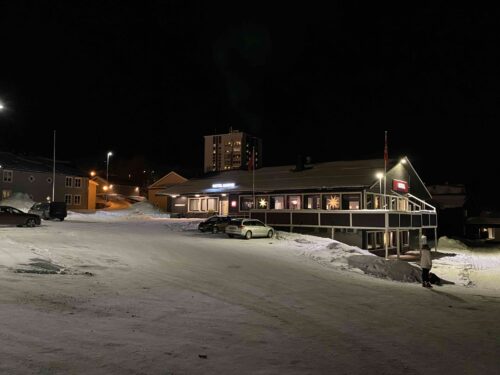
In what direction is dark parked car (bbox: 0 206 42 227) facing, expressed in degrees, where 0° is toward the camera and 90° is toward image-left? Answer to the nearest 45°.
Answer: approximately 270°

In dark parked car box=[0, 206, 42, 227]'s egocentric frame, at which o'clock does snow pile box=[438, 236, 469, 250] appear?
The snow pile is roughly at 12 o'clock from the dark parked car.

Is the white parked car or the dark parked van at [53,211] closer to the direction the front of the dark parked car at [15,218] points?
the white parked car

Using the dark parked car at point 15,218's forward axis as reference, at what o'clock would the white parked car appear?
The white parked car is roughly at 1 o'clock from the dark parked car.

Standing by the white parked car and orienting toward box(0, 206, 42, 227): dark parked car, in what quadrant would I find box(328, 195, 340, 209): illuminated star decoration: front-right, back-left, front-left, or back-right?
back-right

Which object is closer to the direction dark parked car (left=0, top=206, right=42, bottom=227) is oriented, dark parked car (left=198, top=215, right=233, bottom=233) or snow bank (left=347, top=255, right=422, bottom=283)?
the dark parked car
